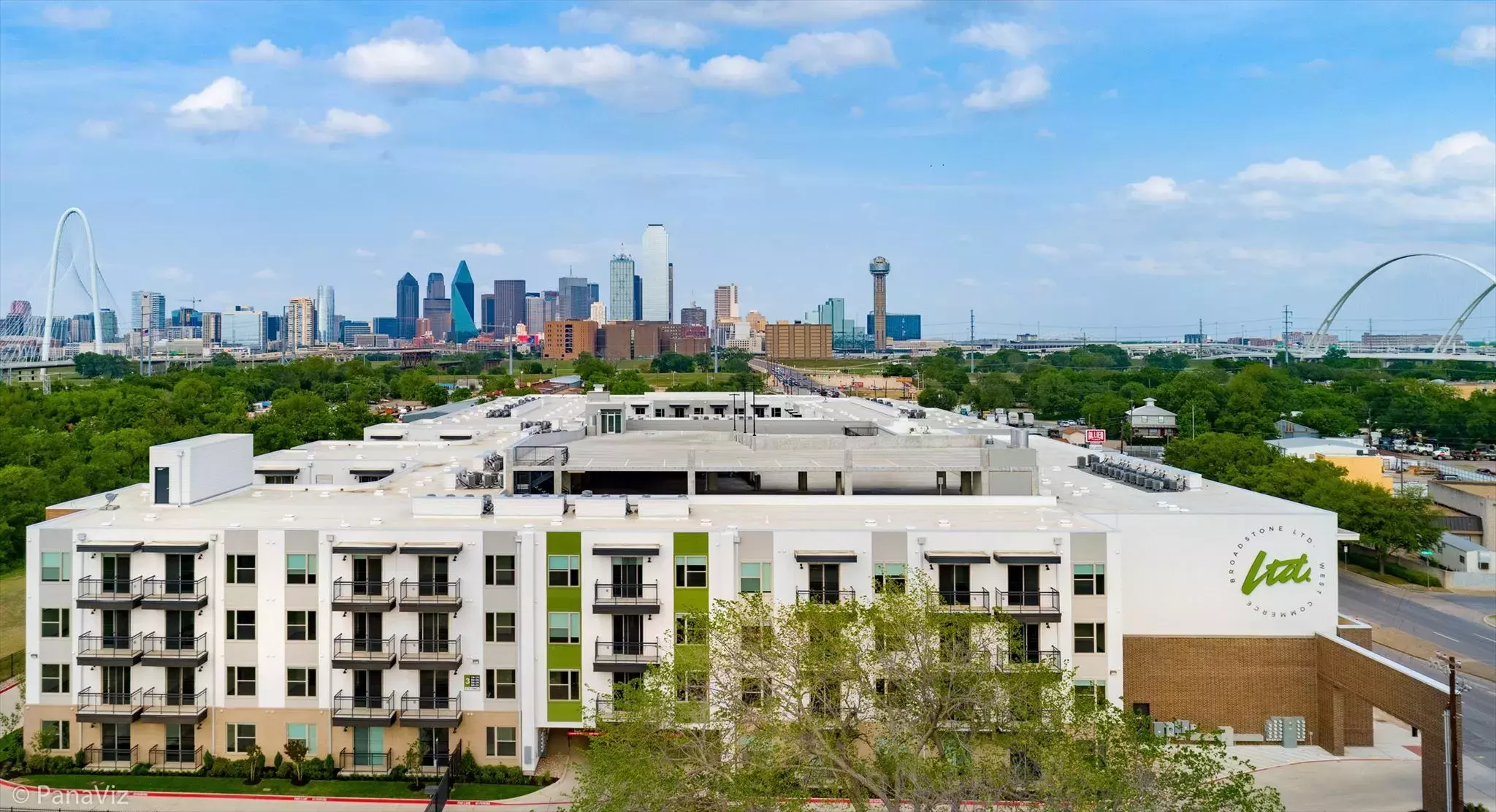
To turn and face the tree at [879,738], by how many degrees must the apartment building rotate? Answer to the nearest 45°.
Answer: approximately 45° to its left

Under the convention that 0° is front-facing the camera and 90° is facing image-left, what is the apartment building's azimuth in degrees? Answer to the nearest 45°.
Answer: approximately 0°
